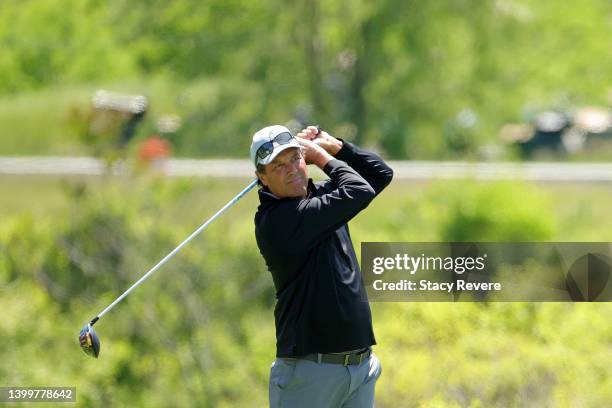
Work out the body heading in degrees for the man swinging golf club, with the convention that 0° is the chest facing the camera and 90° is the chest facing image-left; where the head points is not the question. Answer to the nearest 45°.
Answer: approximately 315°

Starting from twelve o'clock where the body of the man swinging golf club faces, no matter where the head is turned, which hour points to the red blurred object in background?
The red blurred object in background is roughly at 7 o'clock from the man swinging golf club.
